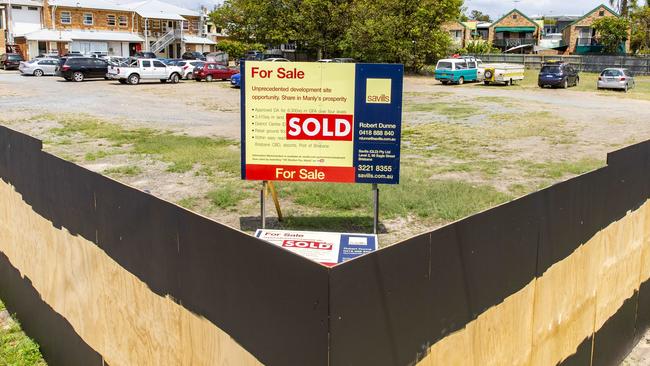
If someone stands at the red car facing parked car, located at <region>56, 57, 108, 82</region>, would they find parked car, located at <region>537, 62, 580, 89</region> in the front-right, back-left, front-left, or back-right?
back-left

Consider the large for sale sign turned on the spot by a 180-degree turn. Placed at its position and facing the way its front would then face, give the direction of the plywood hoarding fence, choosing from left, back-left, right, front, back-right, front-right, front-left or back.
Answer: back

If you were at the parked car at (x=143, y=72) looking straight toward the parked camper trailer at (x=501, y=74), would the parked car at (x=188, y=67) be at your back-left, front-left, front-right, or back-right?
front-left

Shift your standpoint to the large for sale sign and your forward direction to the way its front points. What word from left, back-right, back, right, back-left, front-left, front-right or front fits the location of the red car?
back

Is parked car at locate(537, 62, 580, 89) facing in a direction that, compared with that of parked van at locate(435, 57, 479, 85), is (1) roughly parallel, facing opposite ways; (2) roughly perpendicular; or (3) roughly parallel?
roughly parallel

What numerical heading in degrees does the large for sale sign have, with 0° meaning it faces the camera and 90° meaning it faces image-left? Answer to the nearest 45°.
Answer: approximately 0°

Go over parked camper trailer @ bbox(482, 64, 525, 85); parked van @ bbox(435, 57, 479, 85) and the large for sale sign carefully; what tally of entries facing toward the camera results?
1
